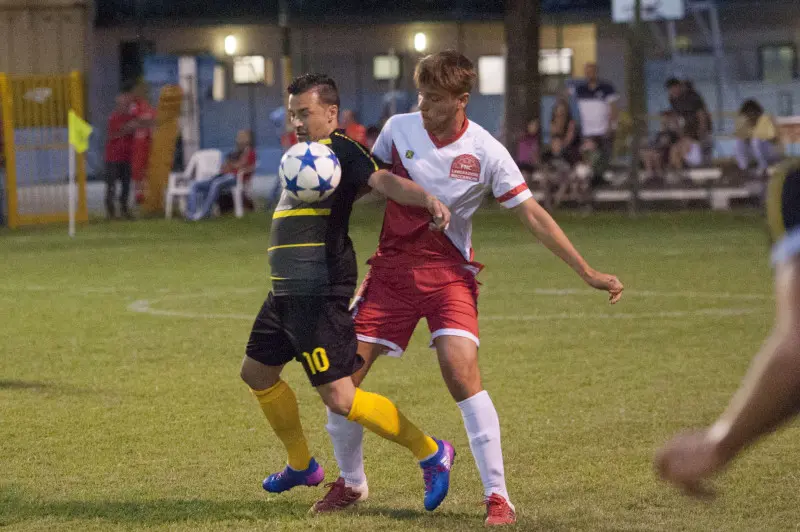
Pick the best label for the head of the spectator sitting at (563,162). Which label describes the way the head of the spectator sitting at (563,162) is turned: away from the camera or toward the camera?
toward the camera

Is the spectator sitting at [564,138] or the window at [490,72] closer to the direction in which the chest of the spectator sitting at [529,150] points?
the spectator sitting

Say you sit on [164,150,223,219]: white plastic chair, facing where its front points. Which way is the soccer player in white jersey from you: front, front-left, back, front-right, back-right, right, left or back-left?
front-left

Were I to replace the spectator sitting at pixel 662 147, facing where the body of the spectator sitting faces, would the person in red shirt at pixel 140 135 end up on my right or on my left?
on my right

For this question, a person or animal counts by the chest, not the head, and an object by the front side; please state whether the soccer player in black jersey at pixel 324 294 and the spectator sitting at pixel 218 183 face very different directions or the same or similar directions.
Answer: same or similar directions

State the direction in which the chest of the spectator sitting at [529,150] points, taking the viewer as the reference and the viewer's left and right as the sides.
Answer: facing the viewer

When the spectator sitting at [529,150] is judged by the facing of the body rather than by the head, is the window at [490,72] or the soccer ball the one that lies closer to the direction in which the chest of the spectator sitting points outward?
the soccer ball

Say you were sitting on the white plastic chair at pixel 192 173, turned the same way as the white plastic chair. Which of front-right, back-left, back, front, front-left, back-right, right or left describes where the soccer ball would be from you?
front-left

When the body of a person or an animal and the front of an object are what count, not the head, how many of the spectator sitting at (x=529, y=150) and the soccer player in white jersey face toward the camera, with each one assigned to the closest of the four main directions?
2

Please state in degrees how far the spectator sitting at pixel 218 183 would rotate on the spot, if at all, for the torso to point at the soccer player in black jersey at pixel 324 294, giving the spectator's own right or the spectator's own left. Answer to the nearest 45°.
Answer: approximately 45° to the spectator's own left

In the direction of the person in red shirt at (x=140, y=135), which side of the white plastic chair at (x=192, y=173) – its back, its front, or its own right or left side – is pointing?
right

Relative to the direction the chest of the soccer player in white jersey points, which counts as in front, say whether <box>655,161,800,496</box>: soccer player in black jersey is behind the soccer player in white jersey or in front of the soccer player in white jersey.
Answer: in front

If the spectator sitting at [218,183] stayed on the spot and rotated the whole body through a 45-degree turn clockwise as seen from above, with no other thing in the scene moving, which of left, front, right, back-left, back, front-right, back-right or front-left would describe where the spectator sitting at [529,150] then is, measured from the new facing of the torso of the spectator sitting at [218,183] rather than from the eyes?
back

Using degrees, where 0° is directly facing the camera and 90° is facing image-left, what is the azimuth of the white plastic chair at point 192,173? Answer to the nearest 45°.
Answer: approximately 45°

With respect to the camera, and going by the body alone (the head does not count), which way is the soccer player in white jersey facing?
toward the camera
